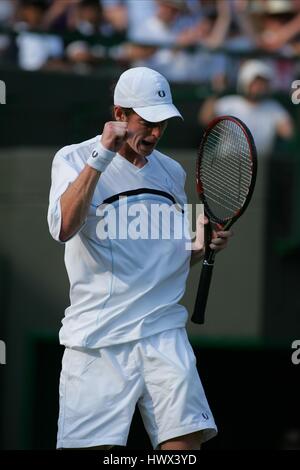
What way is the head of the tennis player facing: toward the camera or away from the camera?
toward the camera

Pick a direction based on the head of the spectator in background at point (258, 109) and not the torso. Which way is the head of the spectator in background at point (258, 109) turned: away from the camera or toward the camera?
toward the camera

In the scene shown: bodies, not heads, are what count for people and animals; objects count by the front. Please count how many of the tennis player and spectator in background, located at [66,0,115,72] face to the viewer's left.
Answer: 0

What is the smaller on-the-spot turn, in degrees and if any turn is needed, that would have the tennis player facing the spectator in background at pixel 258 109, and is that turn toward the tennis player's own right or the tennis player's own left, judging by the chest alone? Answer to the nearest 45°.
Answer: approximately 135° to the tennis player's own left

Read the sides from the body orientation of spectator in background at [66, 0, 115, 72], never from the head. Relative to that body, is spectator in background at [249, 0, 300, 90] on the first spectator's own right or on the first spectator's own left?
on the first spectator's own left

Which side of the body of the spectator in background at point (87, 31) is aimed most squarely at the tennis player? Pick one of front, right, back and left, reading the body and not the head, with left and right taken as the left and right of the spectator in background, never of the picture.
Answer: front

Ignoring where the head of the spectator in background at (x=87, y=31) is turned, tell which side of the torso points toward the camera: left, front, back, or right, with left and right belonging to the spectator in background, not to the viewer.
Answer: front

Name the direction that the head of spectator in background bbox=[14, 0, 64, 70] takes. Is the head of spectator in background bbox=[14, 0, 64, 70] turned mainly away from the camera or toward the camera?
toward the camera

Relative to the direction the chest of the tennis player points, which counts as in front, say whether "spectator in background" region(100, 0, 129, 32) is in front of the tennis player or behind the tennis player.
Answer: behind

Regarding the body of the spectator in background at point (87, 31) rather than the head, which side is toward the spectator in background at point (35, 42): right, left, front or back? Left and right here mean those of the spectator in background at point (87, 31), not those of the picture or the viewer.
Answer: right

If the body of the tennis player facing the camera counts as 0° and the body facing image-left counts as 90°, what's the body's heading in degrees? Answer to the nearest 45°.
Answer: approximately 315°

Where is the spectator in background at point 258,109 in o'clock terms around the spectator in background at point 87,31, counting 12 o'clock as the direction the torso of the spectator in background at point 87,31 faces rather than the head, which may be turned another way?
the spectator in background at point 258,109 is roughly at 10 o'clock from the spectator in background at point 87,31.

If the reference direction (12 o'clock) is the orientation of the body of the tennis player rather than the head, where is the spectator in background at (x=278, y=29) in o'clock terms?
The spectator in background is roughly at 8 o'clock from the tennis player.

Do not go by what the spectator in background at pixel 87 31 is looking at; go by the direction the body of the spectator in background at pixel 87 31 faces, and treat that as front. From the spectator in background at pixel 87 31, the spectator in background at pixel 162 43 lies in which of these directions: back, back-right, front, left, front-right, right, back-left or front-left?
left
